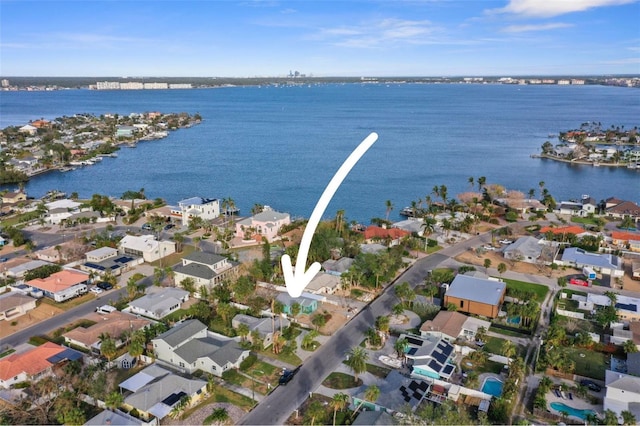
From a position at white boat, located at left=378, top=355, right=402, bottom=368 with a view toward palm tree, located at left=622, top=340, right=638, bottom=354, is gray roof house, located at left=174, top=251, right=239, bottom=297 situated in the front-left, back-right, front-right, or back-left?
back-left

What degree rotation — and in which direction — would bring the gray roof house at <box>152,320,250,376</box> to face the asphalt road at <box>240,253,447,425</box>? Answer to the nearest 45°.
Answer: approximately 45° to its left

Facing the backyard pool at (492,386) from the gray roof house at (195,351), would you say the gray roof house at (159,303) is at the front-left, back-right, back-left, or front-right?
back-left

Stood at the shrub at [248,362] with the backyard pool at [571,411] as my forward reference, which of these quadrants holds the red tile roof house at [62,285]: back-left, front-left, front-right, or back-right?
back-left

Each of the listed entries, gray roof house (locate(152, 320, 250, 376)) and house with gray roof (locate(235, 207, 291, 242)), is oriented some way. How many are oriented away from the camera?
0

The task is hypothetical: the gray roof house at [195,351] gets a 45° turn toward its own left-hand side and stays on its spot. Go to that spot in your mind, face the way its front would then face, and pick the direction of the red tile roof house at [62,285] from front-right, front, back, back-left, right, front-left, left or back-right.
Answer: back-left

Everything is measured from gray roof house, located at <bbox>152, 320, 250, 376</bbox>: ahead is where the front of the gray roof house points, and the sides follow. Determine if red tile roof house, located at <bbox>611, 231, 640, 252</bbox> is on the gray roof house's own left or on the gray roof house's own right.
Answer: on the gray roof house's own left

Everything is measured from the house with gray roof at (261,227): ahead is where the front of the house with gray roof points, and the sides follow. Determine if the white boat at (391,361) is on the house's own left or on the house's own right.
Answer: on the house's own left

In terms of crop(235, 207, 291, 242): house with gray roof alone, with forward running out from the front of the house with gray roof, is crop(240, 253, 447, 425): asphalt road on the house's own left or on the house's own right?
on the house's own left

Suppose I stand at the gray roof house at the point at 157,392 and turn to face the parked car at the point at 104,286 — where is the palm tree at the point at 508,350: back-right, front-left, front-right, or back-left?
back-right
